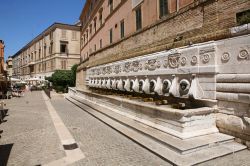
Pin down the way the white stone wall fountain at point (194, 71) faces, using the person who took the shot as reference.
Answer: facing the viewer and to the left of the viewer
